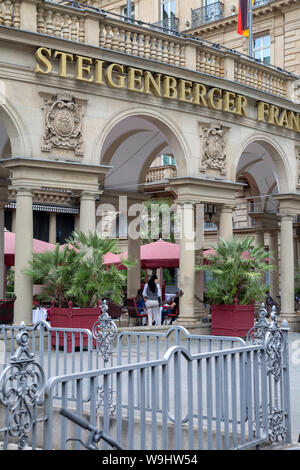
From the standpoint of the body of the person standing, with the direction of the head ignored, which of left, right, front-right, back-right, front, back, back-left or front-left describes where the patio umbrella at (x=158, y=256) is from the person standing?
front

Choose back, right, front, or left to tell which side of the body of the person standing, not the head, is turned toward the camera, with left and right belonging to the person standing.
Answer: back

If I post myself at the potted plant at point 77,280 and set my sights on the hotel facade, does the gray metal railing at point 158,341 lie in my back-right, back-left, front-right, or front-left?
back-right

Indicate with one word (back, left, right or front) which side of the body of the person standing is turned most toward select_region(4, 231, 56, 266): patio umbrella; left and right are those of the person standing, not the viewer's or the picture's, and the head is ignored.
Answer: left

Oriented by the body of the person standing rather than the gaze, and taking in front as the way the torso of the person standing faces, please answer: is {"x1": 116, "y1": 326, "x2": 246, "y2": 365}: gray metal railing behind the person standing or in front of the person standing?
behind

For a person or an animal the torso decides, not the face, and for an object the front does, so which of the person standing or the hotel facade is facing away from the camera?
the person standing

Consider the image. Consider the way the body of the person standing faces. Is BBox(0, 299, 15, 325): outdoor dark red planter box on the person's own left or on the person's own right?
on the person's own left

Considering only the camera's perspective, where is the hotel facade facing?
facing the viewer and to the right of the viewer

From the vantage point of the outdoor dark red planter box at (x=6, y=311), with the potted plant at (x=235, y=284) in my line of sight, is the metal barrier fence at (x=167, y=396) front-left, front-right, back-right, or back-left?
front-right

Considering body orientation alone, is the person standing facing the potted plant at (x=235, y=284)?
no

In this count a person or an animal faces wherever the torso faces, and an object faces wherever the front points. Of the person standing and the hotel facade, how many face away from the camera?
1

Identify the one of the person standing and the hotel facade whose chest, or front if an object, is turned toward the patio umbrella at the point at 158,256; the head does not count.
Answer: the person standing
